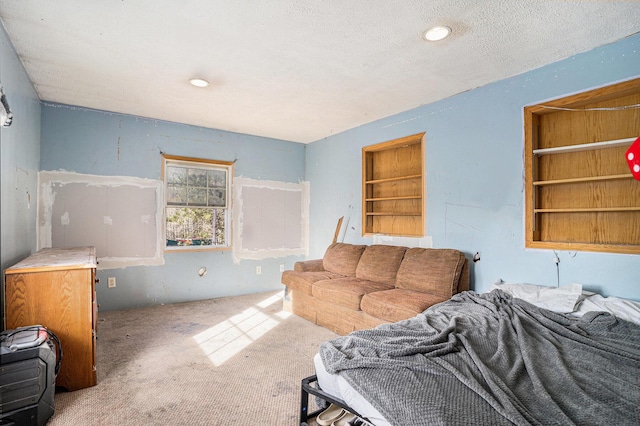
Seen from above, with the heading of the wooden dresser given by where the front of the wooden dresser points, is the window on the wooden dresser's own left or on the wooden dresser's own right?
on the wooden dresser's own left

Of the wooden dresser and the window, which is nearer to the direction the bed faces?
the wooden dresser

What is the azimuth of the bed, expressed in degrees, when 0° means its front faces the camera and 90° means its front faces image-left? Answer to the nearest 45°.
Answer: approximately 45°

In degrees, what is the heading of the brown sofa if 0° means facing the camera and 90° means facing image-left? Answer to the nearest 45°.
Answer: approximately 45°

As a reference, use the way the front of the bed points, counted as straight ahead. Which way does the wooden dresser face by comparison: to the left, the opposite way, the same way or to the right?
the opposite way

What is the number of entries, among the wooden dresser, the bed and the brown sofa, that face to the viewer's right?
1

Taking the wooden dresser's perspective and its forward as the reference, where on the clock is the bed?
The bed is roughly at 2 o'clock from the wooden dresser.

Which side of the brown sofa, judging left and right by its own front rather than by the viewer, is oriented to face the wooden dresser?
front

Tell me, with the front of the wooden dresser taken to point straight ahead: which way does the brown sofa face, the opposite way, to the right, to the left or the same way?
the opposite way

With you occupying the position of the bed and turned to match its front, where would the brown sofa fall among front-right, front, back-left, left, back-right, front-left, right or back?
right

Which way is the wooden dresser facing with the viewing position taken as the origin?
facing to the right of the viewer

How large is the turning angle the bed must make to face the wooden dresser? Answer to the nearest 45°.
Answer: approximately 45° to its right

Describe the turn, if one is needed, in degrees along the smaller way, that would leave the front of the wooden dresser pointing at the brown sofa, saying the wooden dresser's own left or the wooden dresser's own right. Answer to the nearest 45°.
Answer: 0° — it already faces it

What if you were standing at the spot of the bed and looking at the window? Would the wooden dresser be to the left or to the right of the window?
left
